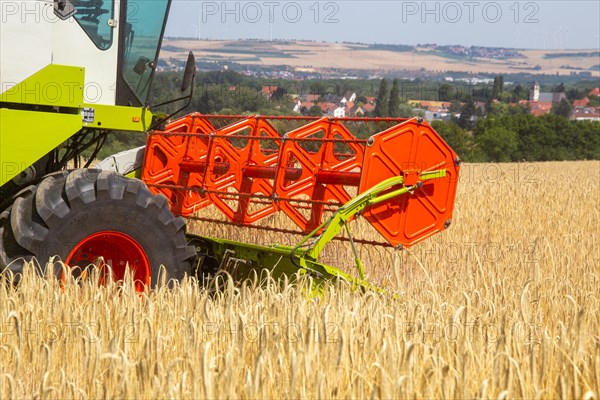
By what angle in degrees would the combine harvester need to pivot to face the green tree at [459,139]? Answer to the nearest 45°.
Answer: approximately 45° to its left

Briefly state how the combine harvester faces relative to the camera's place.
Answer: facing away from the viewer and to the right of the viewer

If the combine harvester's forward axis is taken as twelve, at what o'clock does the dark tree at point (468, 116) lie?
The dark tree is roughly at 11 o'clock from the combine harvester.

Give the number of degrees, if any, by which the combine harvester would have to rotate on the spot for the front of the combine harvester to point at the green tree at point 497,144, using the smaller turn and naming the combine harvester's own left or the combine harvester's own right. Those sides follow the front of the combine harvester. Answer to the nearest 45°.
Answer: approximately 45° to the combine harvester's own left
